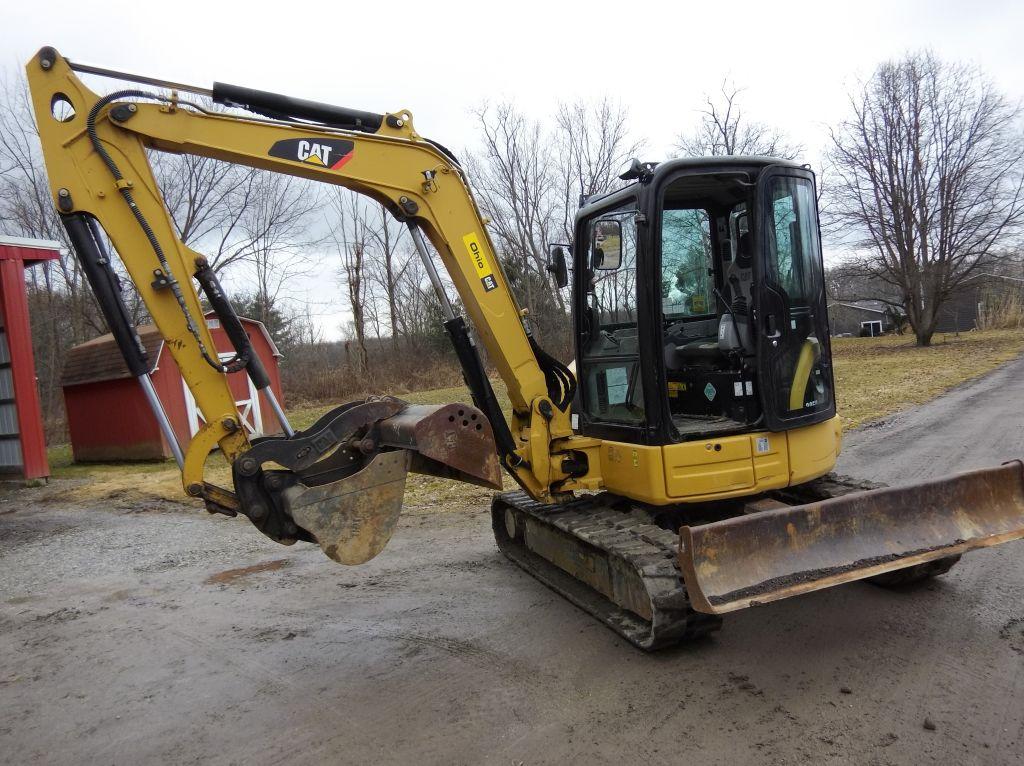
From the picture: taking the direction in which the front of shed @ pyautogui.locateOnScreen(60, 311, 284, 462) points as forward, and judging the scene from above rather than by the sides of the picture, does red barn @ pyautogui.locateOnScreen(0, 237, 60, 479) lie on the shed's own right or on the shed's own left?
on the shed's own right

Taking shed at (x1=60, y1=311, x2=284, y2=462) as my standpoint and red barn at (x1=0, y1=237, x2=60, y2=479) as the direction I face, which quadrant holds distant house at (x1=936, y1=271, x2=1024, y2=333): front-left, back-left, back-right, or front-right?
back-left

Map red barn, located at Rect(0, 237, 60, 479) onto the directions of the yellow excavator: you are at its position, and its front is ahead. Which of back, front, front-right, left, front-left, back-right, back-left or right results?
right

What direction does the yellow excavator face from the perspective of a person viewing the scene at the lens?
facing the viewer and to the left of the viewer

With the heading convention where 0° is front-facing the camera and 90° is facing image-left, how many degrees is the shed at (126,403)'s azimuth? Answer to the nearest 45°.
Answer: approximately 315°

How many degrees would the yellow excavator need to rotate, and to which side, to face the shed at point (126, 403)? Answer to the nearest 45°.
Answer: approximately 90° to its right

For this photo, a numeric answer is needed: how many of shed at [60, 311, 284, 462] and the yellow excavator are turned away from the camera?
0

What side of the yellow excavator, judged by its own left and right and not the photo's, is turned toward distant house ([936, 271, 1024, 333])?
back

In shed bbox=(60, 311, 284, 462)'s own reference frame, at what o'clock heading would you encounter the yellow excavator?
The yellow excavator is roughly at 1 o'clock from the shed.
